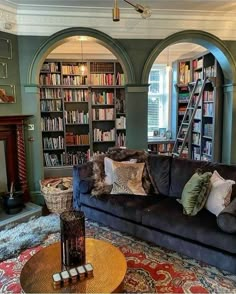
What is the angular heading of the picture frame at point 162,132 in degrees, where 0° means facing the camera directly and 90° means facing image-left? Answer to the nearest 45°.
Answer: approximately 0°

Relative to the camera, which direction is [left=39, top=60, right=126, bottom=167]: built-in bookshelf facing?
toward the camera

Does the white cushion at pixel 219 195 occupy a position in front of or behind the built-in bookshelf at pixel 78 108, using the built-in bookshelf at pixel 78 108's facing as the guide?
in front

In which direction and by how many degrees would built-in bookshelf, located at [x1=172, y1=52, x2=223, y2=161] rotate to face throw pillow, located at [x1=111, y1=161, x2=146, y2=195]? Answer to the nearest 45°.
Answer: approximately 45° to its left

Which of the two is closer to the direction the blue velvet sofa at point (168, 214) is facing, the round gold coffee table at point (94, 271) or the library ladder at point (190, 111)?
the round gold coffee table

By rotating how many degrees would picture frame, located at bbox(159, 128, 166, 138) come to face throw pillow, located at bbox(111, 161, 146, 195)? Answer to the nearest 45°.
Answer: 0° — it already faces it

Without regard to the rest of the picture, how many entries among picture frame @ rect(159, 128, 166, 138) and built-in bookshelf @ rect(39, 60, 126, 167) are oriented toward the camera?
2

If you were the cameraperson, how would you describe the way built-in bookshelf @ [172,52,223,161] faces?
facing the viewer and to the left of the viewer

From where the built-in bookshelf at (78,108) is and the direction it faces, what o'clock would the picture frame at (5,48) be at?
The picture frame is roughly at 1 o'clock from the built-in bookshelf.

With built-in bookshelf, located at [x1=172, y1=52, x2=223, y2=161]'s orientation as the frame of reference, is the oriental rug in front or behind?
in front

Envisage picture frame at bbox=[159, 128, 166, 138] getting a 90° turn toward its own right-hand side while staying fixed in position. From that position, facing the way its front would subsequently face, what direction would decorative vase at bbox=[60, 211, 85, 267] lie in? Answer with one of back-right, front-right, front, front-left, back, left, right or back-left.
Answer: left

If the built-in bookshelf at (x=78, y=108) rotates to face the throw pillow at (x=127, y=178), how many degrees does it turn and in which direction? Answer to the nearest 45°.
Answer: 0° — it already faces it

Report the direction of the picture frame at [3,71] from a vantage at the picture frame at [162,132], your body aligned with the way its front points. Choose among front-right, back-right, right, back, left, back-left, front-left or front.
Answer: front-right

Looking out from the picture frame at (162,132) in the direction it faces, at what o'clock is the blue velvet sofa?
The blue velvet sofa is roughly at 12 o'clock from the picture frame.

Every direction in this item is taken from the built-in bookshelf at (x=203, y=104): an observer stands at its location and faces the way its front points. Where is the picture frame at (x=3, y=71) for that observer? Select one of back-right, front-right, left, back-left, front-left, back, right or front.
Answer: front

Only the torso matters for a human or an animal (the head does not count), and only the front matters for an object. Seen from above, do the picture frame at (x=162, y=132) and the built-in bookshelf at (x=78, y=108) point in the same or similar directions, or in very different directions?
same or similar directions
